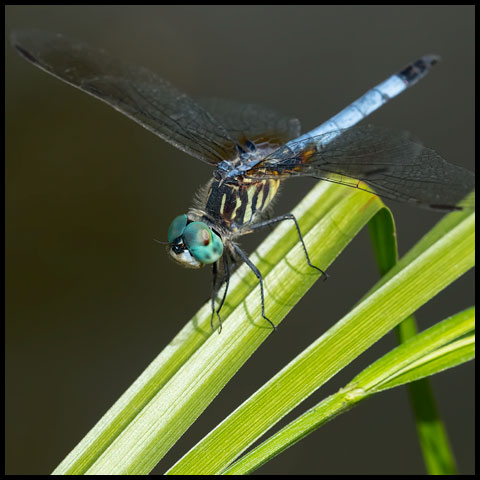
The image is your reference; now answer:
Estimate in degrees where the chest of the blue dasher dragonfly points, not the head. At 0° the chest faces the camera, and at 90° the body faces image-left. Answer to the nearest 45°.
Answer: approximately 45°

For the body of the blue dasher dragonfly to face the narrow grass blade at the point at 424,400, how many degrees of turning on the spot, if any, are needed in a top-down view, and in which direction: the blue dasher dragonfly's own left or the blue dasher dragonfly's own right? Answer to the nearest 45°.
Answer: approximately 90° to the blue dasher dragonfly's own left

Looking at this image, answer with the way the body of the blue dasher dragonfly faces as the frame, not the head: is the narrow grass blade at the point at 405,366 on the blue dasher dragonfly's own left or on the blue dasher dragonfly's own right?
on the blue dasher dragonfly's own left
